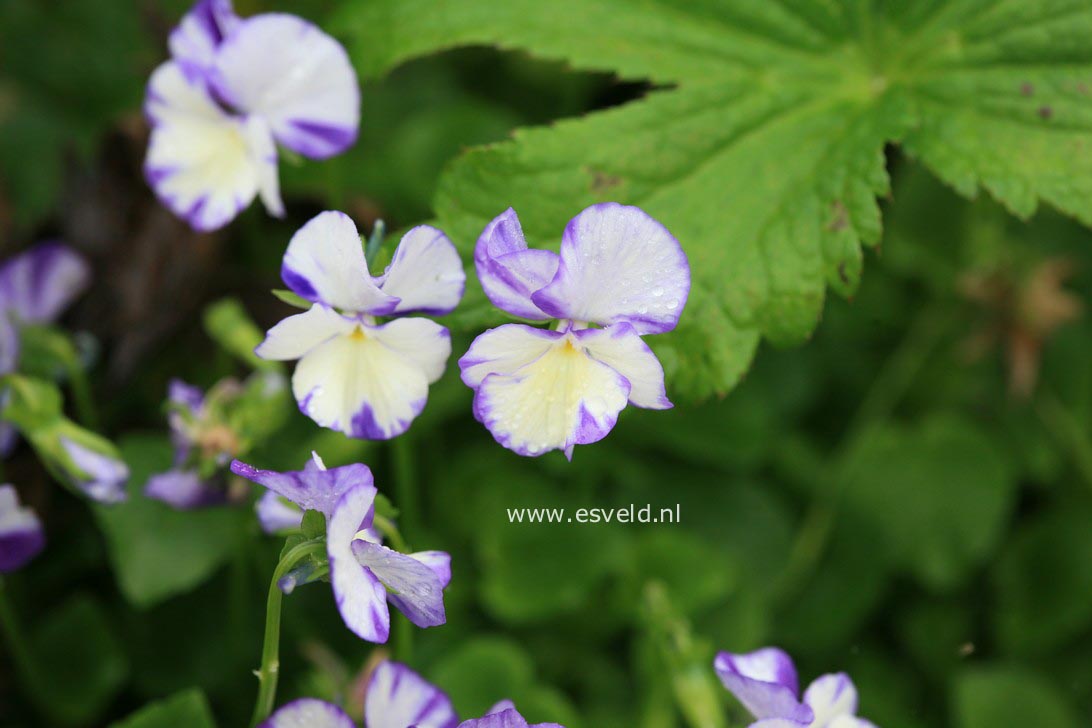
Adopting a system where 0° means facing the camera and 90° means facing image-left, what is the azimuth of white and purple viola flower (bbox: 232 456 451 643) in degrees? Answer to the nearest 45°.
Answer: approximately 270°

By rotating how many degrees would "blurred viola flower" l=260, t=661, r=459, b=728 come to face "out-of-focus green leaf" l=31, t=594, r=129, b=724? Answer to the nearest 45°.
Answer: approximately 135° to its right

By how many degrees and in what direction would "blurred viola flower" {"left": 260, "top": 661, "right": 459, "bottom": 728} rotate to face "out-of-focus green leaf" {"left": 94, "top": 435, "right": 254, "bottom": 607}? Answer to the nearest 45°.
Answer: approximately 135° to its right

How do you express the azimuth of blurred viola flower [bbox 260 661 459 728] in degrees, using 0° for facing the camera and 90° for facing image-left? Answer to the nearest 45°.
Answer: approximately 0°

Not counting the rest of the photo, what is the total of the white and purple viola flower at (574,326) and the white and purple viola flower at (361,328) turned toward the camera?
2
